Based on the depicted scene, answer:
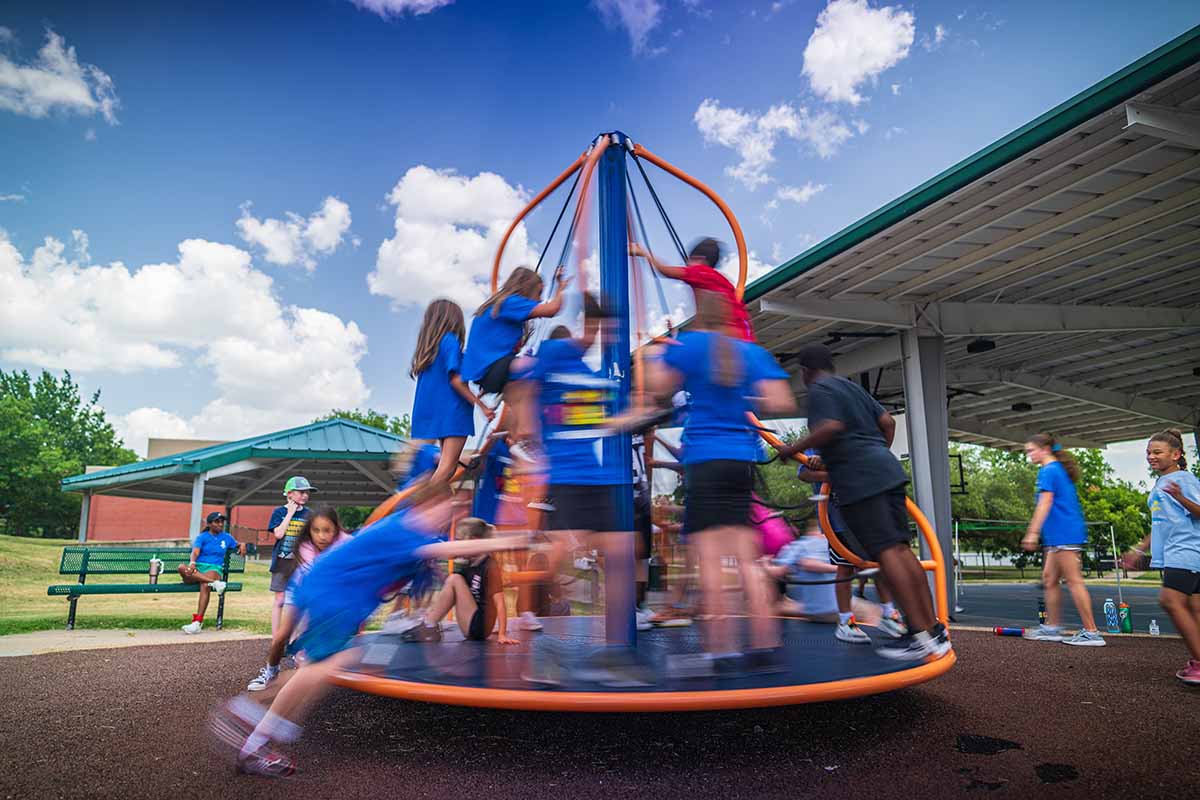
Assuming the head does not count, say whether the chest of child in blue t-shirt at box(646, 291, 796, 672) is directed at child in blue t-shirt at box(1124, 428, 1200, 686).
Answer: no

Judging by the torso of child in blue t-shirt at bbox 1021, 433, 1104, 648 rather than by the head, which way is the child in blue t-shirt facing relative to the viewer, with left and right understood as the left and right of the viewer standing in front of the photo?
facing to the left of the viewer

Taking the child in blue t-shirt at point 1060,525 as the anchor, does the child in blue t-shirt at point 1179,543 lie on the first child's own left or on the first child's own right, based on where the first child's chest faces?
on the first child's own left

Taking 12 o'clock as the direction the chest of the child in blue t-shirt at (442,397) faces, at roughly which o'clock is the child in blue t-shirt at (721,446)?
the child in blue t-shirt at (721,446) is roughly at 3 o'clock from the child in blue t-shirt at (442,397).

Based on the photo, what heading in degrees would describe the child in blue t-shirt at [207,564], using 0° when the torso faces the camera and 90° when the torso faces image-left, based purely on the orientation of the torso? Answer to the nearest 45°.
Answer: approximately 0°

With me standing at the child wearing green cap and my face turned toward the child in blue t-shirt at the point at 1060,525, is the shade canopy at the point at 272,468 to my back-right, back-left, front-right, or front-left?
back-left

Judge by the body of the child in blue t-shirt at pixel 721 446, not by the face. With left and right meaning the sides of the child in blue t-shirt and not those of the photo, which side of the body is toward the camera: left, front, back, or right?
back

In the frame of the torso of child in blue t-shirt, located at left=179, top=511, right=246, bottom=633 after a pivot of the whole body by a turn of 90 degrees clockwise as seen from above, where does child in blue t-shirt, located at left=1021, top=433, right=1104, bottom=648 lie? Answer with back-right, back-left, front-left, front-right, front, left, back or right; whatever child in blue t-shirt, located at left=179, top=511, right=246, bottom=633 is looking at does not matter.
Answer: back-left

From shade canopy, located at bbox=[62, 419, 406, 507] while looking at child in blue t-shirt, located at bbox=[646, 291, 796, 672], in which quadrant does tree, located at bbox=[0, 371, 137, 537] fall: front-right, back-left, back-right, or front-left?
back-right

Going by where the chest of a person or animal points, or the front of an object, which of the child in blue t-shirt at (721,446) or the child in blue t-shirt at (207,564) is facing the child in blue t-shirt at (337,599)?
the child in blue t-shirt at (207,564)

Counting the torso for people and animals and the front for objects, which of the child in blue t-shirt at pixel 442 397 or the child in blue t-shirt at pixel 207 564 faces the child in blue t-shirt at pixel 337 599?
the child in blue t-shirt at pixel 207 564

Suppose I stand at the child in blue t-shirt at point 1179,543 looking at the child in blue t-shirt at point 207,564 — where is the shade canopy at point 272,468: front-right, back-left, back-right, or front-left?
front-right

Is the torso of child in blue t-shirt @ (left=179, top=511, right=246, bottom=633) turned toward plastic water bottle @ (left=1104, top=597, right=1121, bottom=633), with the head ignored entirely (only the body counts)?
no

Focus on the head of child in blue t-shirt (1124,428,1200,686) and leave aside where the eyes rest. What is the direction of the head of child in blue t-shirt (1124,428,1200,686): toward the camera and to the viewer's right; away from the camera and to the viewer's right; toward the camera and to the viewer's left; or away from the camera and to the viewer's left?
toward the camera and to the viewer's left
